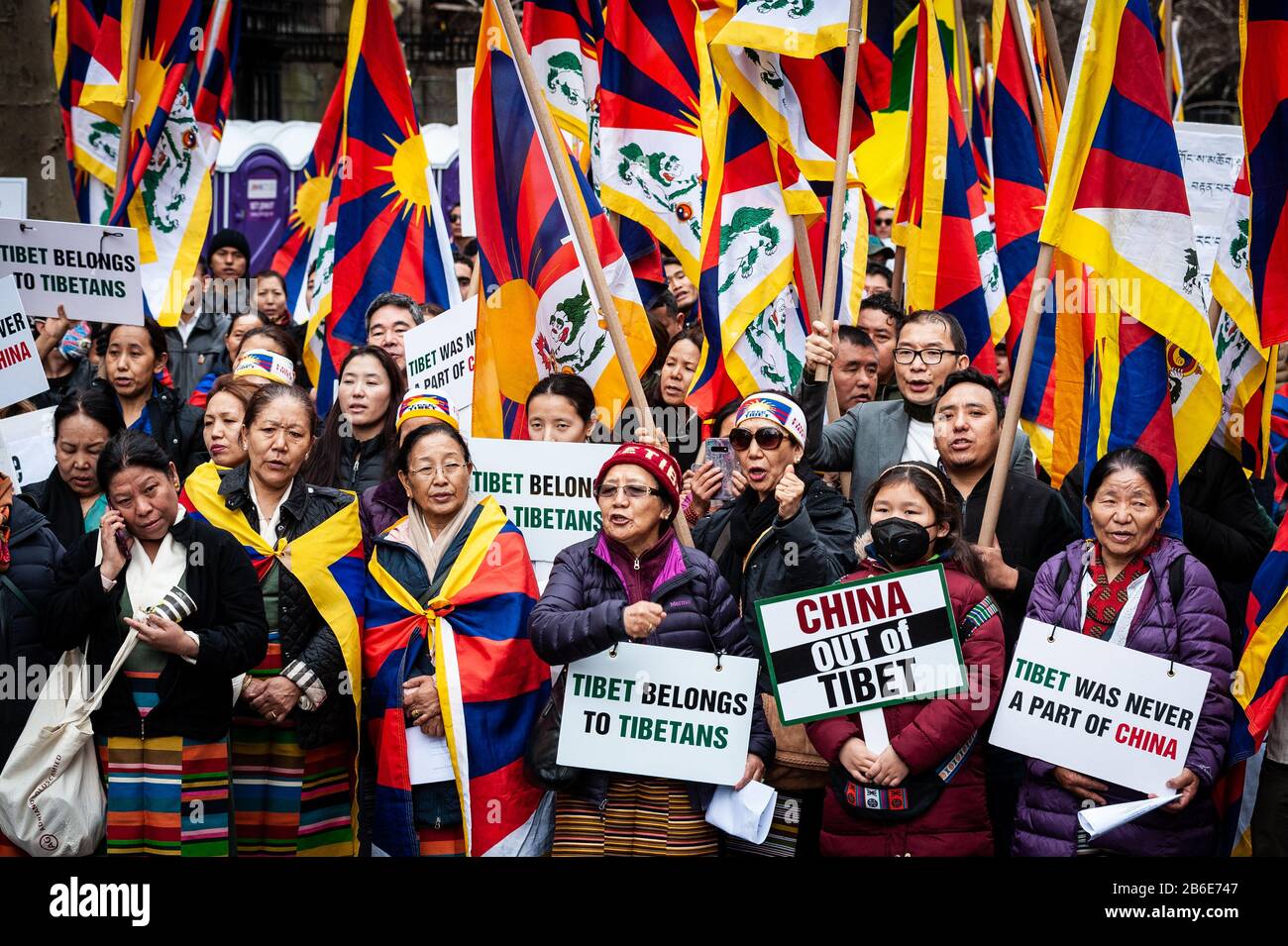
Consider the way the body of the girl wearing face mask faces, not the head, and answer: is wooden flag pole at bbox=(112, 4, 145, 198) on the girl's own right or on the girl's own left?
on the girl's own right

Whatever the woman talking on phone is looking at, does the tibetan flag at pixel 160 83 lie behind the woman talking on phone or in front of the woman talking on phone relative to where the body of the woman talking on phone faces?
behind

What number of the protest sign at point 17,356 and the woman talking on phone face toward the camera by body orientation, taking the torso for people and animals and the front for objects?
2

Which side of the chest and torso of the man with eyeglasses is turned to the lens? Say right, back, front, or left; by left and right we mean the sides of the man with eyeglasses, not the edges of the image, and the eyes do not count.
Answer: front

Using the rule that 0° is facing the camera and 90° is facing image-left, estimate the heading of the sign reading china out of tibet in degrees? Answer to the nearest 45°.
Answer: approximately 0°

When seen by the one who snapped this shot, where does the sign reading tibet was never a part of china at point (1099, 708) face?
facing the viewer

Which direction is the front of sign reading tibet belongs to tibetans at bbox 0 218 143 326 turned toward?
toward the camera

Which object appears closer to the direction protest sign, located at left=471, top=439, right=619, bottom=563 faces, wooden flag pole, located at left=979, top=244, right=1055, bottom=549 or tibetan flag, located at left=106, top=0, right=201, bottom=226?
the wooden flag pole

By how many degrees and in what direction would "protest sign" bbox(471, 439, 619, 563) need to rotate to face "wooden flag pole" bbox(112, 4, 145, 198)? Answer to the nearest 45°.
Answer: approximately 135° to its right

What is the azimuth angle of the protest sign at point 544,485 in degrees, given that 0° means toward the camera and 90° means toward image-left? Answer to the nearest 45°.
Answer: approximately 0°

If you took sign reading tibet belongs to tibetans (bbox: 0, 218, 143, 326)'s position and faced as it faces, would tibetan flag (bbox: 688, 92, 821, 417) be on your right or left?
on your left

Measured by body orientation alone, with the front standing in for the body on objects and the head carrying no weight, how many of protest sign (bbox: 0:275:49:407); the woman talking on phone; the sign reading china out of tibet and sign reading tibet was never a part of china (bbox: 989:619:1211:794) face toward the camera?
4
